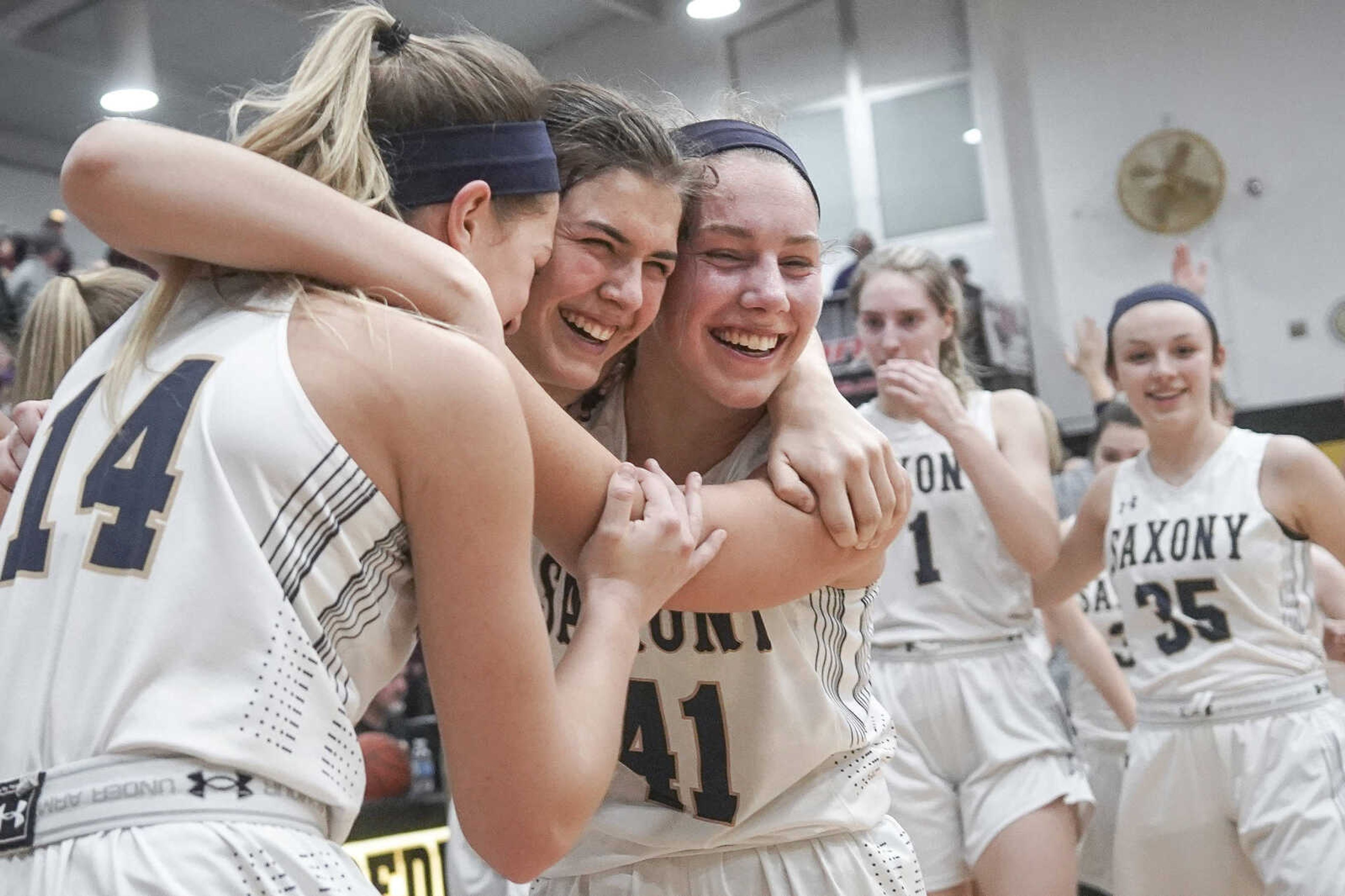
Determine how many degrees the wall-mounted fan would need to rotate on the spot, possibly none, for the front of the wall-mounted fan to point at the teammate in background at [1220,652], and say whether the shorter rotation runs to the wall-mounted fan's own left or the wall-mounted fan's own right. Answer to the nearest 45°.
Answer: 0° — it already faces them

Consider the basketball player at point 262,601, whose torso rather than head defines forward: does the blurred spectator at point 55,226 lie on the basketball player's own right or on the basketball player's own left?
on the basketball player's own left

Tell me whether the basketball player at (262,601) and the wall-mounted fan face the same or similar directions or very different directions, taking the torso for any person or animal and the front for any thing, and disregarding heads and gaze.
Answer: very different directions

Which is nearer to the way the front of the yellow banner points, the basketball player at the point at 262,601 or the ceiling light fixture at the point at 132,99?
the basketball player

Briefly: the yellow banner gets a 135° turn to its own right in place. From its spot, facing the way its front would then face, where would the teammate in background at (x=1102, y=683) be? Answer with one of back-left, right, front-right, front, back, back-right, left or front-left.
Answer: back-right

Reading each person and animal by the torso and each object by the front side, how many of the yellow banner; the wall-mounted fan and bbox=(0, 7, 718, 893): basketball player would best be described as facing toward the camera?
2

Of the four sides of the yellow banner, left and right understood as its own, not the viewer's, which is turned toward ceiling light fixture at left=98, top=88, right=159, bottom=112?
back

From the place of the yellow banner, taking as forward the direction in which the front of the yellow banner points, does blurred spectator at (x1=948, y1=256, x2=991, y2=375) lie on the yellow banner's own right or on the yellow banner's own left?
on the yellow banner's own left

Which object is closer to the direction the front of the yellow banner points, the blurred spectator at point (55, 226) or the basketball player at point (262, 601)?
the basketball player

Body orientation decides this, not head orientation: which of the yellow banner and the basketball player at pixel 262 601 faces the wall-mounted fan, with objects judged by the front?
the basketball player

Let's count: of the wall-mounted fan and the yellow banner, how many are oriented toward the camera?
2
